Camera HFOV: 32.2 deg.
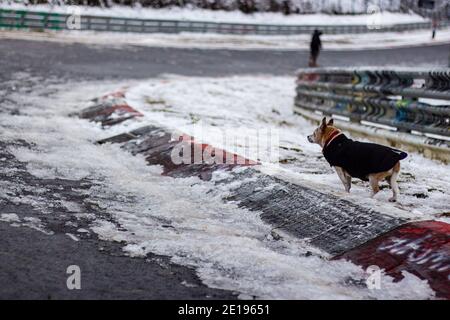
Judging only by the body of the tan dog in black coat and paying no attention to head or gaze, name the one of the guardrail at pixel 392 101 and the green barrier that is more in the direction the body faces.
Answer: the green barrier

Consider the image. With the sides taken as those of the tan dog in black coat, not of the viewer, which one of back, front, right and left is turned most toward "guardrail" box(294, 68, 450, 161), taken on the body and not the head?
right

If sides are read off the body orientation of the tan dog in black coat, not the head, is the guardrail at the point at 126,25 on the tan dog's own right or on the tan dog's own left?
on the tan dog's own right

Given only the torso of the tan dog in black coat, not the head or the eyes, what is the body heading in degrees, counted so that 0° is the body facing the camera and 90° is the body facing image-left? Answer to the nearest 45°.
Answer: approximately 90°

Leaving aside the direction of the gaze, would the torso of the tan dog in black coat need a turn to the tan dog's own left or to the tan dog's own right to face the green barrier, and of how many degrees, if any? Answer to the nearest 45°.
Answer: approximately 45° to the tan dog's own right

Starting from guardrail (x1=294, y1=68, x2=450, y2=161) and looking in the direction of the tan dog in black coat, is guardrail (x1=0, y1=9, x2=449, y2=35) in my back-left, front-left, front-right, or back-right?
back-right
